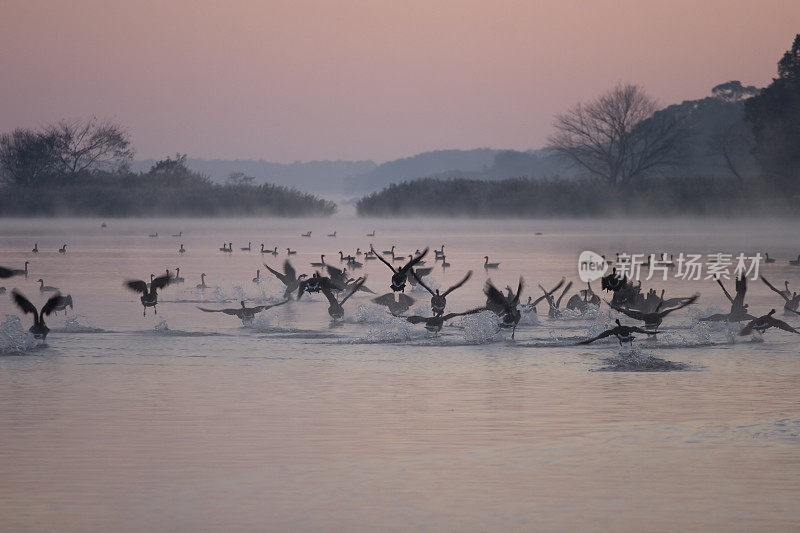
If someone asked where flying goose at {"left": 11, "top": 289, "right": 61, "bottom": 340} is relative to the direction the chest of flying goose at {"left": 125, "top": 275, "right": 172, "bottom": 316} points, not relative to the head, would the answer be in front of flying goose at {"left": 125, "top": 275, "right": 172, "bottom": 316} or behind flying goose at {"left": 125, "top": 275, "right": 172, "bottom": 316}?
behind

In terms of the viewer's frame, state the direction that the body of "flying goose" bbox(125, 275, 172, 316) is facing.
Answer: away from the camera

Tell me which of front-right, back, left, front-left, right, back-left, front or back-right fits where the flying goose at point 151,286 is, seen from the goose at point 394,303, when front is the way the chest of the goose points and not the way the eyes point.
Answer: left

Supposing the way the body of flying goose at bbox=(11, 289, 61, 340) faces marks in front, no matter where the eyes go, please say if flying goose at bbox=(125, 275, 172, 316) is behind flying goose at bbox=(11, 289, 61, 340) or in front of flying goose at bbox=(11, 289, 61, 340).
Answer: in front

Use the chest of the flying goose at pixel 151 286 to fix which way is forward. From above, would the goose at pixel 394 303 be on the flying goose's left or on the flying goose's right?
on the flying goose's right

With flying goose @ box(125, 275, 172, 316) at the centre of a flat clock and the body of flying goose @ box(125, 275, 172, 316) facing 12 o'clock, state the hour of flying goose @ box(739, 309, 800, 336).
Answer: flying goose @ box(739, 309, 800, 336) is roughly at 4 o'clock from flying goose @ box(125, 275, 172, 316).

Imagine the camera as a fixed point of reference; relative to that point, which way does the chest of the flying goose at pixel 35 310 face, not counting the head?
away from the camera

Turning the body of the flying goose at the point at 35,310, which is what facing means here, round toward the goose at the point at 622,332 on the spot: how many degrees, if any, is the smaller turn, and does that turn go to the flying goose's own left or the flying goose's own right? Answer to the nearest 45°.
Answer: approximately 135° to the flying goose's own right

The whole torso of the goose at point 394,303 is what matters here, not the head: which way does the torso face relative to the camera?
away from the camera

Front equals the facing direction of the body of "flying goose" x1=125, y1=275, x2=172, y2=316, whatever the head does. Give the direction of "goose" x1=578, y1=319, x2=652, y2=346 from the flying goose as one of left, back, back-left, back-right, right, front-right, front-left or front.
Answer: back-right
